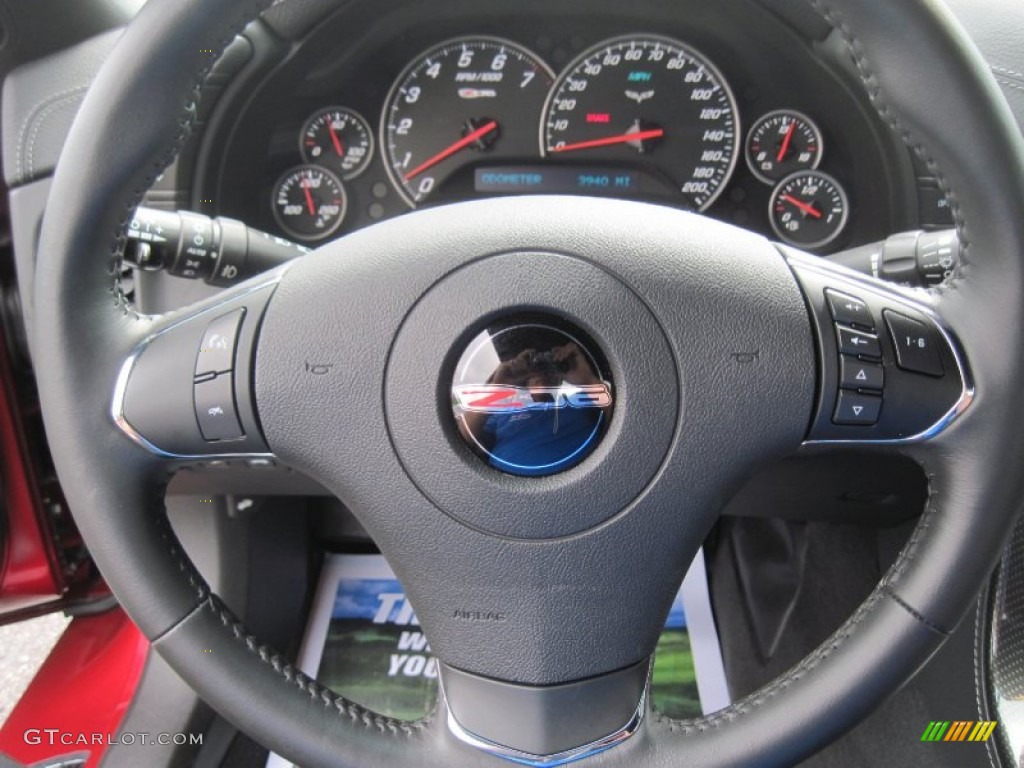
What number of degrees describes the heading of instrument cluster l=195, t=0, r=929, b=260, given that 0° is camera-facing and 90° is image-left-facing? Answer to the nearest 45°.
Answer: approximately 0°
